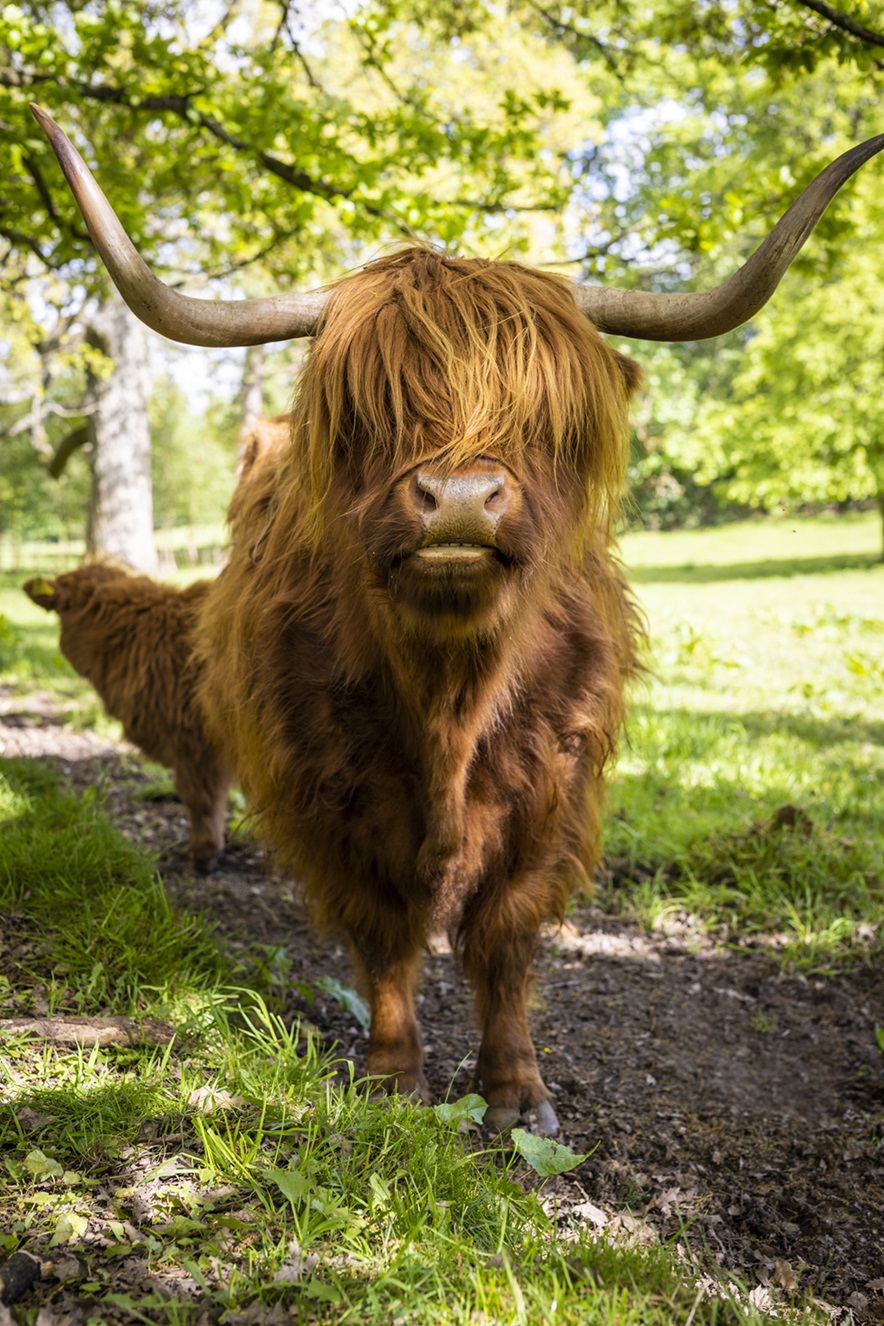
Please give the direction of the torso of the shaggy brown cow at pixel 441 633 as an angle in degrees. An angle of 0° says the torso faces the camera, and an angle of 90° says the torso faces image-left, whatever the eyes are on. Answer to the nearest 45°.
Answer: approximately 0°

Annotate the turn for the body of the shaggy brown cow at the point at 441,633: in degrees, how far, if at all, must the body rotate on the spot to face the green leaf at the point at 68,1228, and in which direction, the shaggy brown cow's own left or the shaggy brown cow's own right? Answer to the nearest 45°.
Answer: approximately 45° to the shaggy brown cow's own right

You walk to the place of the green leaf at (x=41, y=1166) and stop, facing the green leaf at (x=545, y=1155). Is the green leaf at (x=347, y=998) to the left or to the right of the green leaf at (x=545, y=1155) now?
left
